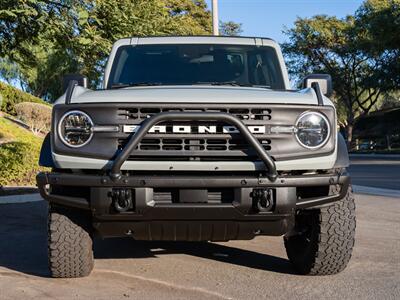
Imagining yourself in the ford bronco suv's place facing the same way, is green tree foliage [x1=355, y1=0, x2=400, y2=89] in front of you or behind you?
behind

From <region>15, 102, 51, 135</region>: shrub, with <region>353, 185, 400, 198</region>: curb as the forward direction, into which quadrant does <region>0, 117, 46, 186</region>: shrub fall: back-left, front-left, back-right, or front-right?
front-right

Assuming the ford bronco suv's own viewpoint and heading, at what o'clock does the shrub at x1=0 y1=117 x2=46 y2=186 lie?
The shrub is roughly at 5 o'clock from the ford bronco suv.

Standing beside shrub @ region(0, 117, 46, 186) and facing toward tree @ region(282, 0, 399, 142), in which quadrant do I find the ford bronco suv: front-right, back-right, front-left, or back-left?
back-right

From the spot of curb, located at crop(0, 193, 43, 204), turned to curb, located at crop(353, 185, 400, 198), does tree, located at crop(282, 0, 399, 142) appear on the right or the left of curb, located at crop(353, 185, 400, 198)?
left

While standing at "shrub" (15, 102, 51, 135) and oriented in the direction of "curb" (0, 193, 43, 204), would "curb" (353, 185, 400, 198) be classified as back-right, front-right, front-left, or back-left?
front-left

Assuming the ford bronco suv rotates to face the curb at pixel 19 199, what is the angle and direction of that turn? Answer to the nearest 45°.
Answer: approximately 135° to its right

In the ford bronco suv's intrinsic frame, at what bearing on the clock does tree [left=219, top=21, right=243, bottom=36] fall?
The tree is roughly at 6 o'clock from the ford bronco suv.

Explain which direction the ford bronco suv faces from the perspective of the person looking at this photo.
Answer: facing the viewer

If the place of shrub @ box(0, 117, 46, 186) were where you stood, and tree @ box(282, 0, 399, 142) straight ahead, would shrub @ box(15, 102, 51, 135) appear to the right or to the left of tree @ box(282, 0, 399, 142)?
left
